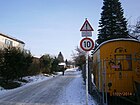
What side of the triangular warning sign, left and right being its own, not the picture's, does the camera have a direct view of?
front

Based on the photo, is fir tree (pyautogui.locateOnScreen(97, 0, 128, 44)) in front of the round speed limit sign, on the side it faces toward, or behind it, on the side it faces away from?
behind

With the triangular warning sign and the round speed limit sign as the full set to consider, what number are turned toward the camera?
2

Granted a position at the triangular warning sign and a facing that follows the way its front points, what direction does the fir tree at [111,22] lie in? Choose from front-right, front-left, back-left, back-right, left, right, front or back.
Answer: back

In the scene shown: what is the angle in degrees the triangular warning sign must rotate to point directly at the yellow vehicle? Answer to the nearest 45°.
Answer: approximately 135° to its left

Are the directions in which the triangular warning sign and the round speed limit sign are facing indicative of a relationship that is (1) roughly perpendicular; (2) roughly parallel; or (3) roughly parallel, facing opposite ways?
roughly parallel

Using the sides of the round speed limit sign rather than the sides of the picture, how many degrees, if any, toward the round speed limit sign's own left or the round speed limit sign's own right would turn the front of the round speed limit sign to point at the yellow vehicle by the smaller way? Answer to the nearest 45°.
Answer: approximately 135° to the round speed limit sign's own left
